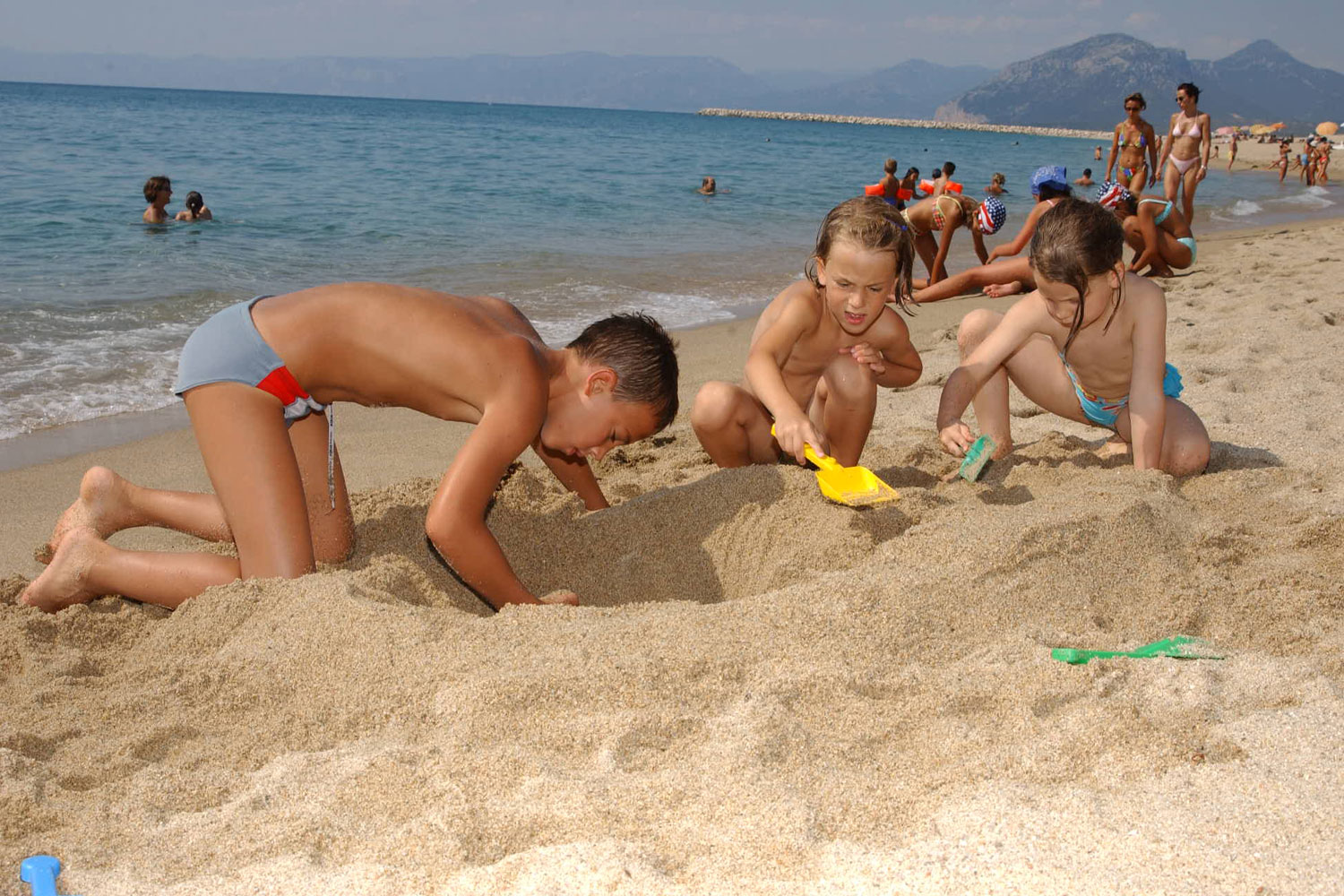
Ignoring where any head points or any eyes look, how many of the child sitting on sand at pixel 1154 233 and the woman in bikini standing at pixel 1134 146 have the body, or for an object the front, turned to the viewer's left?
1

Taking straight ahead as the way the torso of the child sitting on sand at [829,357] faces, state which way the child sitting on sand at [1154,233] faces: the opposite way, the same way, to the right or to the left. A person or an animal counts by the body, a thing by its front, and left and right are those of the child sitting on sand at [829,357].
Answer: to the right

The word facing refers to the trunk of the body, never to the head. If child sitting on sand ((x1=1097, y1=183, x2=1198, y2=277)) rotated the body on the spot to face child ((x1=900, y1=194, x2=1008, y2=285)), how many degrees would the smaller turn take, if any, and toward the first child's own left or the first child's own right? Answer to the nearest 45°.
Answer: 0° — they already face them

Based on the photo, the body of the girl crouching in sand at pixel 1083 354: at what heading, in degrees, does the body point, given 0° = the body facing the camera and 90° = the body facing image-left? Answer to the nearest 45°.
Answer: approximately 45°

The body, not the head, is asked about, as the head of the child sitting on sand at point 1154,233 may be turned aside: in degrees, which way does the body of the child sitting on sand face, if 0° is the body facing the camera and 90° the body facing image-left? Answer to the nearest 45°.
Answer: approximately 90°

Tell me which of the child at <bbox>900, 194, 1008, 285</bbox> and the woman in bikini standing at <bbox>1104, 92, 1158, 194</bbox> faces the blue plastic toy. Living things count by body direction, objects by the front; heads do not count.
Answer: the woman in bikini standing

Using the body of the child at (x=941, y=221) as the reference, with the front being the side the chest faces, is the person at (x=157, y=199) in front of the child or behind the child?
behind

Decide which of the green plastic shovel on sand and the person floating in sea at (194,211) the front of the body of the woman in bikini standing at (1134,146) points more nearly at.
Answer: the green plastic shovel on sand

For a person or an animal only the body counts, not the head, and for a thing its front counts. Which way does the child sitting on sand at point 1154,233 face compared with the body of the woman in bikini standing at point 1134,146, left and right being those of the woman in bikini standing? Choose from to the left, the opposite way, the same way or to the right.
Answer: to the right
